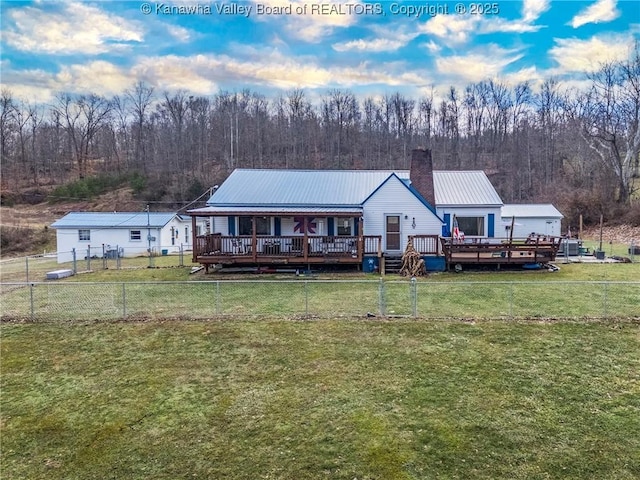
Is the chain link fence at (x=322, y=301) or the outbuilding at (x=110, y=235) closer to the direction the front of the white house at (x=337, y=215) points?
the chain link fence

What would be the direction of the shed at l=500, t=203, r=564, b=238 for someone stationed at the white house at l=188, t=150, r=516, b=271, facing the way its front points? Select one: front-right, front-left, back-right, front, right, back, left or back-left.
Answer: back-left

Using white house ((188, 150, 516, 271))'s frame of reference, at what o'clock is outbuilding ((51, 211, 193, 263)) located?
The outbuilding is roughly at 4 o'clock from the white house.
